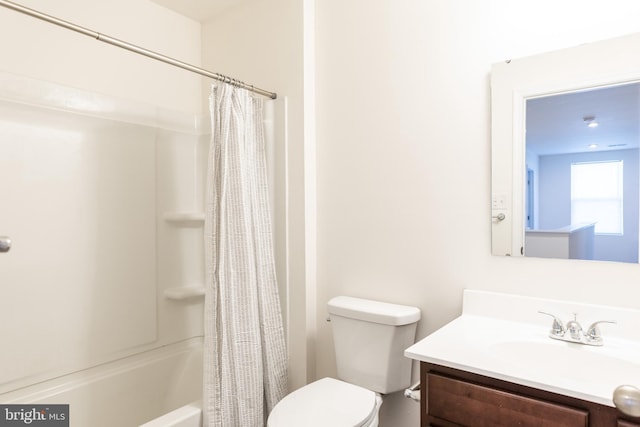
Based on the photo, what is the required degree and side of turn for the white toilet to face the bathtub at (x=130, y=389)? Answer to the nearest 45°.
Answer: approximately 45° to its right

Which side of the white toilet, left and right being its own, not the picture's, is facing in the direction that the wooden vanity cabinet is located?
left

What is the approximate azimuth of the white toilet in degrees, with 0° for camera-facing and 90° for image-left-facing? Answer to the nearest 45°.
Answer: approximately 45°

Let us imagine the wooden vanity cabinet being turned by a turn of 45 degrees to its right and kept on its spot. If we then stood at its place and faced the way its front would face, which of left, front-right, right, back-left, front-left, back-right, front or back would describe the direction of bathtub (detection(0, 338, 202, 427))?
front

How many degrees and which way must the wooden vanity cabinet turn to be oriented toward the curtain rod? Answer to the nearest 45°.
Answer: approximately 45° to its right

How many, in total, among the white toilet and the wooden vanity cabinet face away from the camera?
0

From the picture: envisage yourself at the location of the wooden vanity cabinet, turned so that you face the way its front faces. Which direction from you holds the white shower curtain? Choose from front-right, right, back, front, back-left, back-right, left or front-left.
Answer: front-right

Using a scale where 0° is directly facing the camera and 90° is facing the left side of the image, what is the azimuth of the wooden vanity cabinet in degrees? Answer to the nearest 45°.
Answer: approximately 45°
